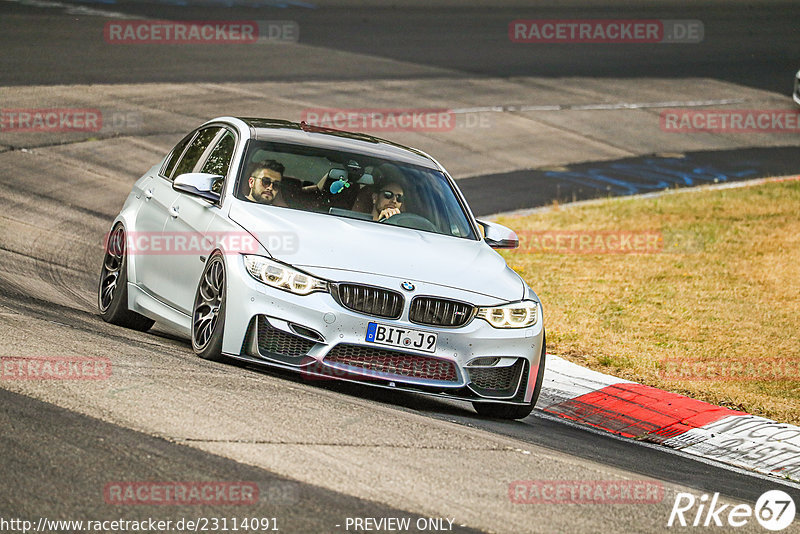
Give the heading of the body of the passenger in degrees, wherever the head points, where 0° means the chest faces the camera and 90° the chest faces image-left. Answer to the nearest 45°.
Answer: approximately 315°

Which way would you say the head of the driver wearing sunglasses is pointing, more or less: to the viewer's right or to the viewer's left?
to the viewer's right

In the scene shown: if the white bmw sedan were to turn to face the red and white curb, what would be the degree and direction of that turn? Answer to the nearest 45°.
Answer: approximately 45° to its left

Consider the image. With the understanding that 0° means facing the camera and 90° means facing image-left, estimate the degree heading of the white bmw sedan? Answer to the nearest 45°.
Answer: approximately 315°
